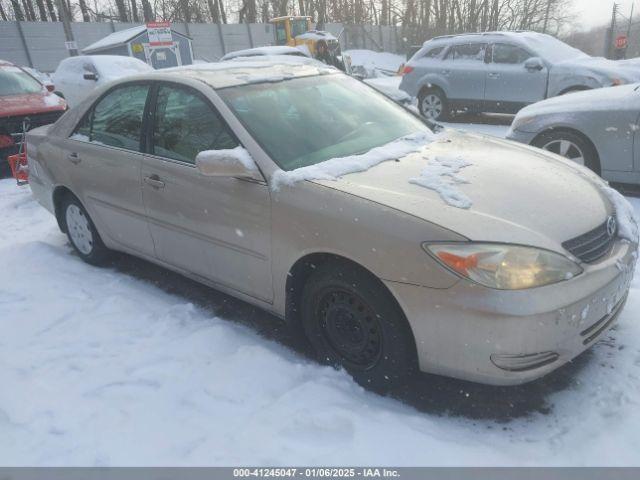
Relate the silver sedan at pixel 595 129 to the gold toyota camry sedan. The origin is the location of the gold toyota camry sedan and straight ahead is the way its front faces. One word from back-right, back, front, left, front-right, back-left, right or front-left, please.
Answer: left

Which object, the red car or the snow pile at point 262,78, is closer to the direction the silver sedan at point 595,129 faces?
the red car

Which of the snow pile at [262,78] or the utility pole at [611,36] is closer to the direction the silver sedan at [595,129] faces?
the snow pile

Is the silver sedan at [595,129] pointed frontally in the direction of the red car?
yes

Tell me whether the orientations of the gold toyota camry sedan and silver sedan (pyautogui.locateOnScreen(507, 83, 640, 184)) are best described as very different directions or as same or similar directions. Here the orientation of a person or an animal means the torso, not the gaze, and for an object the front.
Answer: very different directions

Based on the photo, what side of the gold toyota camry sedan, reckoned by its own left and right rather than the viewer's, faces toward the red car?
back

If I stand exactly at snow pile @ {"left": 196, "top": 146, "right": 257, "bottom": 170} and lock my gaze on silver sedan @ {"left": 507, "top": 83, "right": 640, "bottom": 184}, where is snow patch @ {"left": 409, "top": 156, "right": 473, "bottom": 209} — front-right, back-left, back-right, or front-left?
front-right

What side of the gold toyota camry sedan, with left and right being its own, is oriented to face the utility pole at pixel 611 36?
left

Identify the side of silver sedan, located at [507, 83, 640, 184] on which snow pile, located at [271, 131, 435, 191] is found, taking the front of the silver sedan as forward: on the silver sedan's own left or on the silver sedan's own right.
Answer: on the silver sedan's own left

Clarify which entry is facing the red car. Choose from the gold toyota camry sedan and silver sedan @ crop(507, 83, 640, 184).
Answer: the silver sedan

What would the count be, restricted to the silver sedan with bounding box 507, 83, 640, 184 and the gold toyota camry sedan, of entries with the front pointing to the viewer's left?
1

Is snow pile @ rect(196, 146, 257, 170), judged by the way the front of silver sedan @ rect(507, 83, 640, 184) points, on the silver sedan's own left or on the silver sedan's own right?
on the silver sedan's own left

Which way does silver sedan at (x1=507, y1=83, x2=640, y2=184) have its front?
to the viewer's left

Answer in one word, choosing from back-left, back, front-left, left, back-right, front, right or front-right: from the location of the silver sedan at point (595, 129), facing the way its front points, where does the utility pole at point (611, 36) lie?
right
